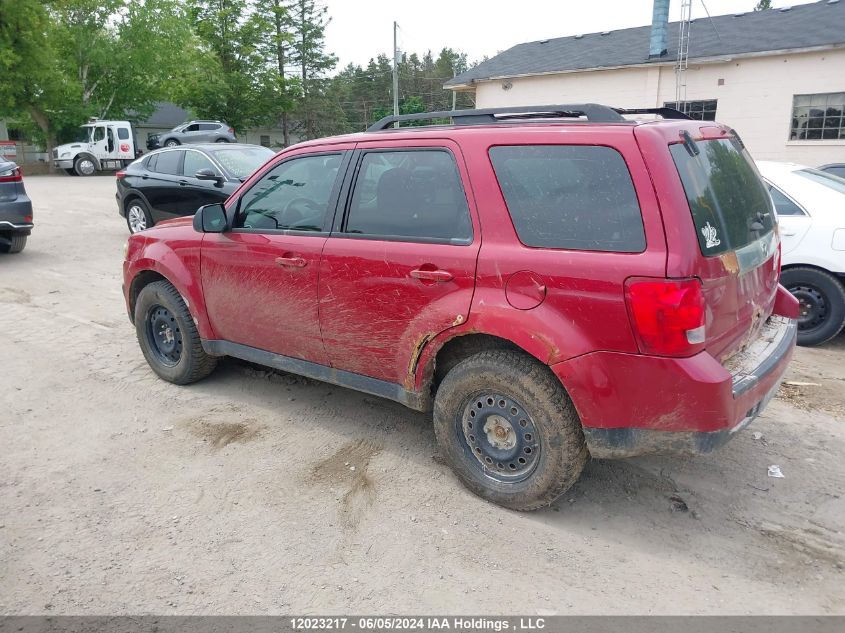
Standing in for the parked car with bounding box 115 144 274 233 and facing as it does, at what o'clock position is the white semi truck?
The white semi truck is roughly at 7 o'clock from the parked car.

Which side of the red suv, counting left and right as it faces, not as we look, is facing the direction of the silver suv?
front

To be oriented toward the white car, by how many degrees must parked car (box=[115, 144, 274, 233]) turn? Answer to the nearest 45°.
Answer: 0° — it already faces it

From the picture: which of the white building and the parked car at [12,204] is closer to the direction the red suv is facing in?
the parked car

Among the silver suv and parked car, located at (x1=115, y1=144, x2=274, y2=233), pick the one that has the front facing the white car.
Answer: the parked car

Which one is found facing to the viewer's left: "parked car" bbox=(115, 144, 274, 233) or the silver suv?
the silver suv

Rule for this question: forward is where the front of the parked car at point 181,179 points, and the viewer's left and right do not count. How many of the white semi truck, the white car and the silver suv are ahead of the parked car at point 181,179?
1

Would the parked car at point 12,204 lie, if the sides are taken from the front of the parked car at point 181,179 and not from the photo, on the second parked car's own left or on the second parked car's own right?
on the second parked car's own right

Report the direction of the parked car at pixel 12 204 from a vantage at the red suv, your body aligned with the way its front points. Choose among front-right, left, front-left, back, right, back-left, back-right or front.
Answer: front

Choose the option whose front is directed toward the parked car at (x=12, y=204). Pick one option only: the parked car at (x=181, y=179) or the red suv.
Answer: the red suv

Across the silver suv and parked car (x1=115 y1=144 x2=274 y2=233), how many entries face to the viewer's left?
1

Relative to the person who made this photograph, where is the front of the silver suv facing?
facing to the left of the viewer

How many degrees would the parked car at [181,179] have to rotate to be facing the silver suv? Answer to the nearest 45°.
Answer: approximately 135° to its left

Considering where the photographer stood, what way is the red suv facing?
facing away from the viewer and to the left of the viewer

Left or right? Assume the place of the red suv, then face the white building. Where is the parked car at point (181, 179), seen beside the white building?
left

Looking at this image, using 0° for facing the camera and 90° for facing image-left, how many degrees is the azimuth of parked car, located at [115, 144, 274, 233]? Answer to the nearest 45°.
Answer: approximately 315°

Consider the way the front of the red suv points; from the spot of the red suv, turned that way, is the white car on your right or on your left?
on your right
